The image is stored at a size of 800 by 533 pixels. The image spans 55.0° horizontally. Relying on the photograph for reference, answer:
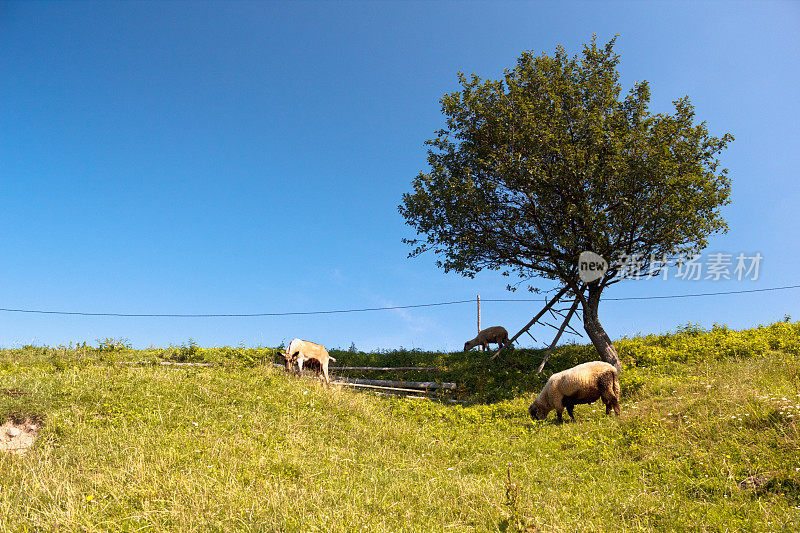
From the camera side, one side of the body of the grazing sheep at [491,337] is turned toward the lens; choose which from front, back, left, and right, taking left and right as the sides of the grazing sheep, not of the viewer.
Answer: left

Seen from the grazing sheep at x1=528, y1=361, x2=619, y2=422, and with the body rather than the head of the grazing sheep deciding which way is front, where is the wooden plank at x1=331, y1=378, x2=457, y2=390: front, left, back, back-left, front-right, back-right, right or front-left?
front-right

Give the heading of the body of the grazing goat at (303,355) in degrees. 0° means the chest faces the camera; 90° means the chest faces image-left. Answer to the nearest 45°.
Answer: approximately 90°

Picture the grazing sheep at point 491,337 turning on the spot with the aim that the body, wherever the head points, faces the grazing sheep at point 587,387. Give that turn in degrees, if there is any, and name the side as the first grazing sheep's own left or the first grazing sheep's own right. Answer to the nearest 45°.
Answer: approximately 90° to the first grazing sheep's own left

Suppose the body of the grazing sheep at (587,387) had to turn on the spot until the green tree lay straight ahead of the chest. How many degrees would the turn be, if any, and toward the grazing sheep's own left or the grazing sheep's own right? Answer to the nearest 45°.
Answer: approximately 90° to the grazing sheep's own right

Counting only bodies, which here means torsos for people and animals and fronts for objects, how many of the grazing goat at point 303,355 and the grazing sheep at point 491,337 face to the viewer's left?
2

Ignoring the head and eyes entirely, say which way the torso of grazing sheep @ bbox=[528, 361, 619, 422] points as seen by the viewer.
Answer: to the viewer's left

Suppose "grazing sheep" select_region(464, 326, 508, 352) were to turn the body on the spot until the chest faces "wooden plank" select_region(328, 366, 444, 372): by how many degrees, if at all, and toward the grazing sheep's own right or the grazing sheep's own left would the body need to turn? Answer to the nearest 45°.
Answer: approximately 45° to the grazing sheep's own left
